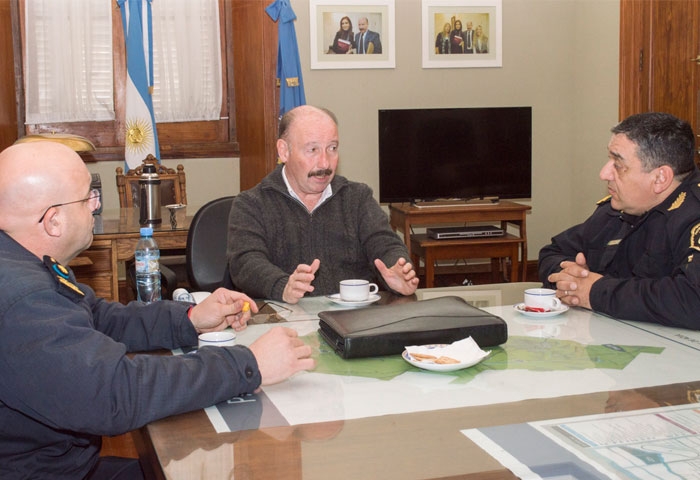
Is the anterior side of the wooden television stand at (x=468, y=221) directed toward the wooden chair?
no

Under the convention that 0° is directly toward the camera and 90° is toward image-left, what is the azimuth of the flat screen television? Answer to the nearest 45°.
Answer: approximately 0°

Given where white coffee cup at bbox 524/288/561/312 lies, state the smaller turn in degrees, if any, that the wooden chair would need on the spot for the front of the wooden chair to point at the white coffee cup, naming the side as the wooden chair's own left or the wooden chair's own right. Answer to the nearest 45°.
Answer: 0° — it already faces it

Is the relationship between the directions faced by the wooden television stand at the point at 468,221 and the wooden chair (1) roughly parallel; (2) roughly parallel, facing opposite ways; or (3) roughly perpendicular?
roughly parallel

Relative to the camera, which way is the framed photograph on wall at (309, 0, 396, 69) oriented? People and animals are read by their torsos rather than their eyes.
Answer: toward the camera

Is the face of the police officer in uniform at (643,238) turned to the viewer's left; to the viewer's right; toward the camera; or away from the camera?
to the viewer's left

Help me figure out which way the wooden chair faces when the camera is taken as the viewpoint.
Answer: facing the viewer

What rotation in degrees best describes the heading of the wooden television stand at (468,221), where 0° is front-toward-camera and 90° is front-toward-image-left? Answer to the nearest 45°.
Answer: approximately 0°

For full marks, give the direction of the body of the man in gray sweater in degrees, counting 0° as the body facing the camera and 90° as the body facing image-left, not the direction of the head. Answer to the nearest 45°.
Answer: approximately 315°

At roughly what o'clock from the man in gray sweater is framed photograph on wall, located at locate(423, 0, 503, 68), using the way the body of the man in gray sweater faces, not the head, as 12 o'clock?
The framed photograph on wall is roughly at 8 o'clock from the man in gray sweater.

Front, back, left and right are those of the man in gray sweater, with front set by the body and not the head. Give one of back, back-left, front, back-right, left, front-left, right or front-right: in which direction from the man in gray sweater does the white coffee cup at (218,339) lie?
front-right

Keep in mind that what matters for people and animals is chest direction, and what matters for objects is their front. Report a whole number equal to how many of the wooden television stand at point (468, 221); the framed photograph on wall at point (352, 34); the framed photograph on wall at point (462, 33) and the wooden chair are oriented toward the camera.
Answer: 4

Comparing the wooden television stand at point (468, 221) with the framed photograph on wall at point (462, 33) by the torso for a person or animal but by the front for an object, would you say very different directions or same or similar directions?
same or similar directions

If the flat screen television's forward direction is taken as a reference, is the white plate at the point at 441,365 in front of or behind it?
in front

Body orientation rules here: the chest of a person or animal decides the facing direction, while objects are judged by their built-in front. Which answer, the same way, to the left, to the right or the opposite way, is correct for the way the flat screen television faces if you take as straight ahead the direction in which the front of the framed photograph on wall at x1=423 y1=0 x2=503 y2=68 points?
the same way
